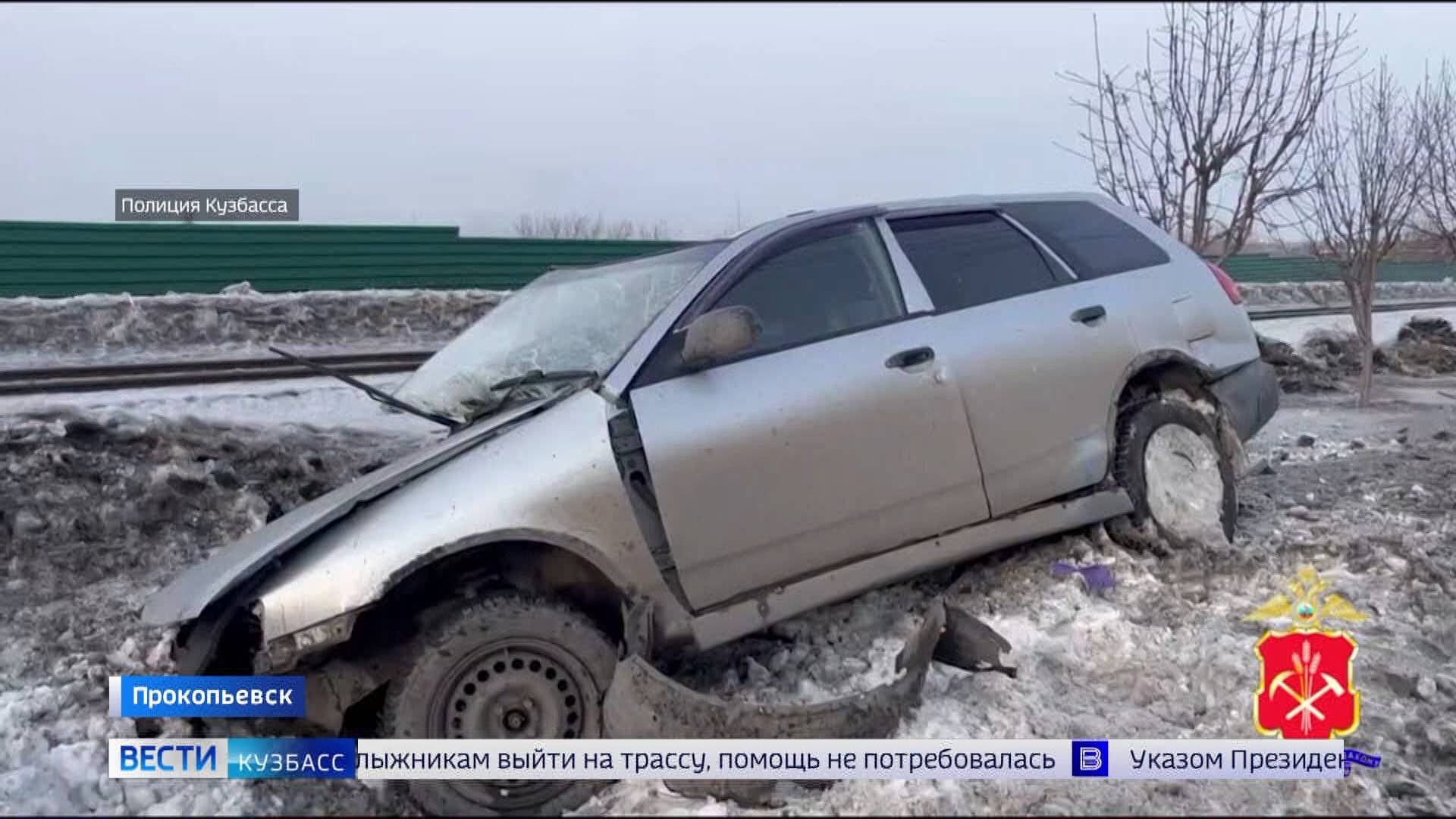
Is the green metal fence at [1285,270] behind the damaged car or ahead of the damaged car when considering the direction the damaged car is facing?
behind

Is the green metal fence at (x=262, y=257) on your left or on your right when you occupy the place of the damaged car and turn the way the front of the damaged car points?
on your right

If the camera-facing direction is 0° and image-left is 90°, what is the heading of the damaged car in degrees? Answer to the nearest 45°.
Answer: approximately 45°
